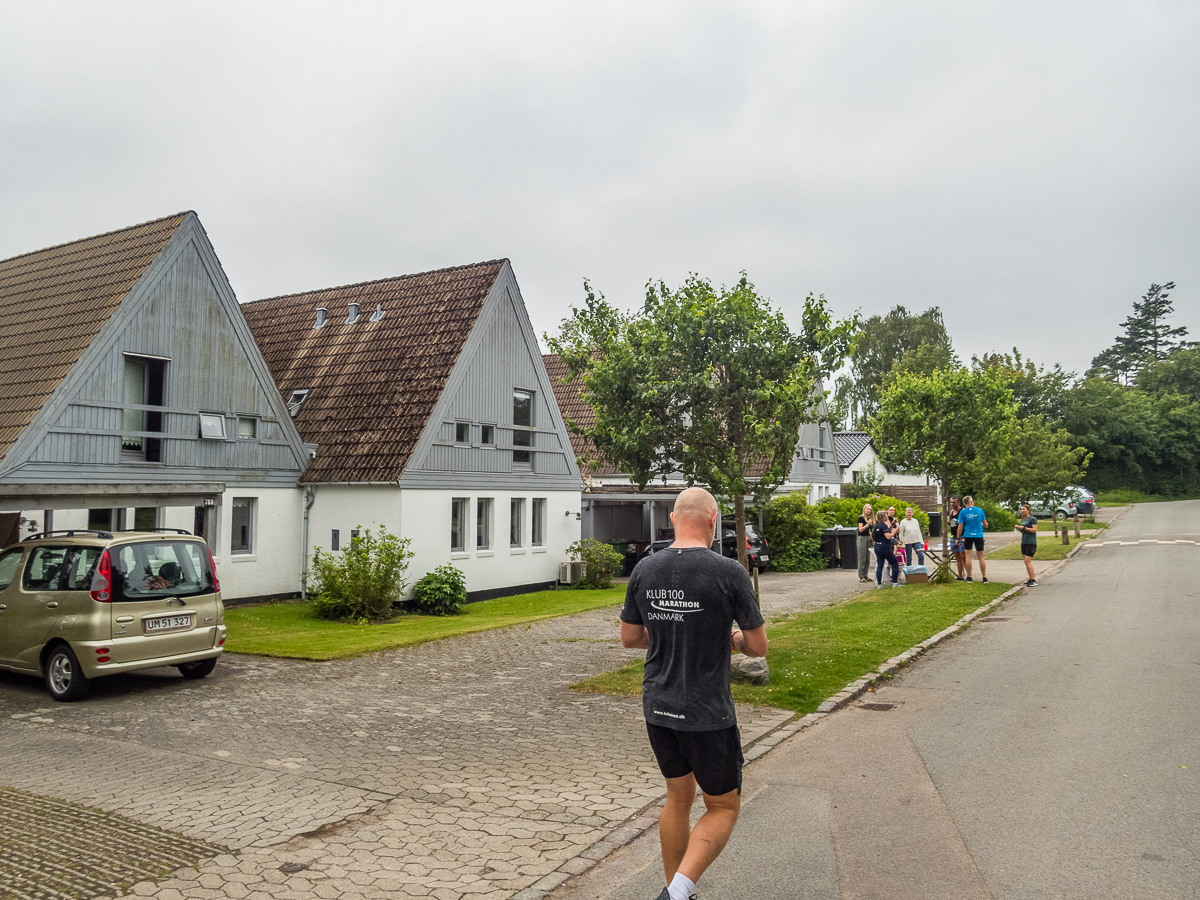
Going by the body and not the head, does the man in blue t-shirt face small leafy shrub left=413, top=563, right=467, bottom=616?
no

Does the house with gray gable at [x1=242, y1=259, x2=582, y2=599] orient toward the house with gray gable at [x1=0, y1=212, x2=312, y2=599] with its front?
no

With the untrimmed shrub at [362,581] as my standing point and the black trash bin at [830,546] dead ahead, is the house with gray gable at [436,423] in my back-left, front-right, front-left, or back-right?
front-left

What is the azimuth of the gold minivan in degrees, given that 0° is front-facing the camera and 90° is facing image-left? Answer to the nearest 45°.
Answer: approximately 135°

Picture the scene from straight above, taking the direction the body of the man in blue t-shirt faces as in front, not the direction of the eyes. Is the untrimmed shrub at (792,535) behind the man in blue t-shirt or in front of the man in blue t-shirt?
in front

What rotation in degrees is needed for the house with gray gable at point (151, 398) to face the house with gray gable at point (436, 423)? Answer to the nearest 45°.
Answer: approximately 45° to its left

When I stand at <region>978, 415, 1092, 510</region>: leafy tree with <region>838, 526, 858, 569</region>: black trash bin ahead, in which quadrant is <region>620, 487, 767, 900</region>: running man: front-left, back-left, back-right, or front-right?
front-left

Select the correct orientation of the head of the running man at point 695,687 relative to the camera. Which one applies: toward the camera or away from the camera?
away from the camera

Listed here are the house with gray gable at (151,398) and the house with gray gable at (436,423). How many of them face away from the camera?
0

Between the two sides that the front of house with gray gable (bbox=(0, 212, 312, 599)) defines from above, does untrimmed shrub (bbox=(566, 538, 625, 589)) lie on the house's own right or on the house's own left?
on the house's own left

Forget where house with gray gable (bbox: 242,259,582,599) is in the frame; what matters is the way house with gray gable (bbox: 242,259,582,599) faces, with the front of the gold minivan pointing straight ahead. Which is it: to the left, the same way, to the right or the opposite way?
the opposite way

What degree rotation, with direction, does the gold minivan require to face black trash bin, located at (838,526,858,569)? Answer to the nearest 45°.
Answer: approximately 90° to its right
